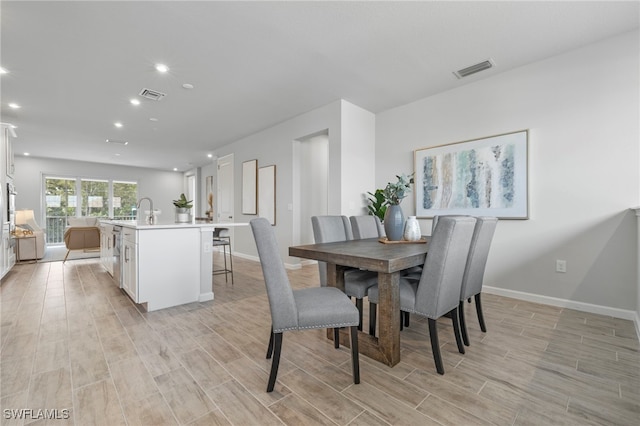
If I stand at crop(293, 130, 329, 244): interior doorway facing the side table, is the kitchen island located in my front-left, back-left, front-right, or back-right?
front-left

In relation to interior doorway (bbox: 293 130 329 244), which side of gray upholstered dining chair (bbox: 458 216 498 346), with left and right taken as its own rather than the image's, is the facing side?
front

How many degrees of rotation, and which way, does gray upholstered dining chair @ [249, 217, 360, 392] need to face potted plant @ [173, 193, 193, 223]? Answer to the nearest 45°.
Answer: approximately 135° to its left

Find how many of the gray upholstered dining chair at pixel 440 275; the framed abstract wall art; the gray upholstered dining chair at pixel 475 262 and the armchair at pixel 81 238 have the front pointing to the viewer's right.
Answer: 0

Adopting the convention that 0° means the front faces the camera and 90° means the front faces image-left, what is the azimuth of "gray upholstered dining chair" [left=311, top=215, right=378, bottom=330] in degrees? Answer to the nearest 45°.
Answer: approximately 315°

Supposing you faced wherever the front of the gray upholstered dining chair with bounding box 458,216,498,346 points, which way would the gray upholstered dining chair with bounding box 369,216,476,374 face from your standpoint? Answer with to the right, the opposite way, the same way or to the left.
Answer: the same way

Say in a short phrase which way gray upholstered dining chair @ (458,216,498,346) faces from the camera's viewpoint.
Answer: facing away from the viewer and to the left of the viewer

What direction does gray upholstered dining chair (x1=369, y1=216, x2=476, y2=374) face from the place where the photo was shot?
facing away from the viewer and to the left of the viewer

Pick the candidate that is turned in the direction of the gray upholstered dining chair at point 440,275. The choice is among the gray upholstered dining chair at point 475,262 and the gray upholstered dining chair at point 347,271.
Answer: the gray upholstered dining chair at point 347,271

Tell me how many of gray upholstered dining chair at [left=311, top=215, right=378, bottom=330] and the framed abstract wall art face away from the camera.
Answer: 0

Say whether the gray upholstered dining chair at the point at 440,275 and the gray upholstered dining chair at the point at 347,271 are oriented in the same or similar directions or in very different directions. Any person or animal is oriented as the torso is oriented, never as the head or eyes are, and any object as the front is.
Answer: very different directions

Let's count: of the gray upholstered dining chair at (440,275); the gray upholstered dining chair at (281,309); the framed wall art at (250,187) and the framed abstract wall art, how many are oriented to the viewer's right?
1

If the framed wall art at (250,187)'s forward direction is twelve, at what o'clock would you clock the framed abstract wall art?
The framed abstract wall art is roughly at 9 o'clock from the framed wall art.

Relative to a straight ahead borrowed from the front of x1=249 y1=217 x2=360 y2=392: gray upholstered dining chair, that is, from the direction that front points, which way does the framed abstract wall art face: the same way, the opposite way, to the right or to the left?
the opposite way
